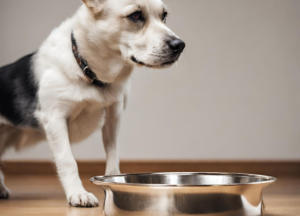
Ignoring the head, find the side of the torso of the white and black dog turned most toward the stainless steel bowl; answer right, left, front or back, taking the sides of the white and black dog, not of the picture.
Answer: front

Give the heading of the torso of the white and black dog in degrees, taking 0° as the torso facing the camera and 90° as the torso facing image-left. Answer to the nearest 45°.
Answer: approximately 315°
